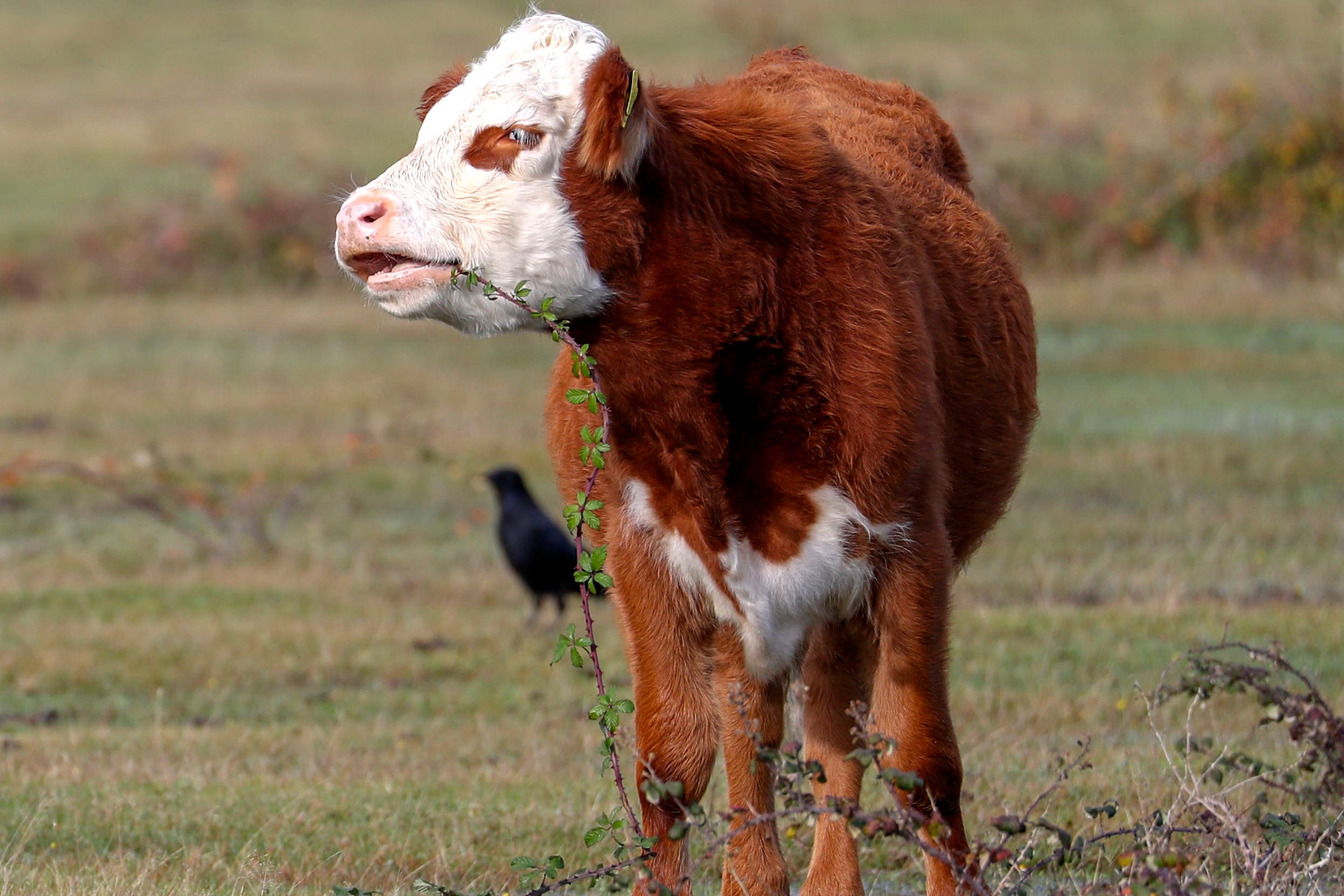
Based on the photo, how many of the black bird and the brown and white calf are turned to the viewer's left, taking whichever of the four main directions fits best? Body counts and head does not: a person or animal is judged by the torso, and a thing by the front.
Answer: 1

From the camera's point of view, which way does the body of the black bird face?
to the viewer's left

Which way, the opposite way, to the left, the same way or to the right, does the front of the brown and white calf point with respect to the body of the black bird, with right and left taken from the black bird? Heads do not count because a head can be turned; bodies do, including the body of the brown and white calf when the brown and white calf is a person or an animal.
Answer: to the left

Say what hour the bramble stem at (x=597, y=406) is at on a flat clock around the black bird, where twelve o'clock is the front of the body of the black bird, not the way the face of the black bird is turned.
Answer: The bramble stem is roughly at 9 o'clock from the black bird.

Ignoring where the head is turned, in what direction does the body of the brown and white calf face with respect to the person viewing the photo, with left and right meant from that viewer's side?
facing the viewer

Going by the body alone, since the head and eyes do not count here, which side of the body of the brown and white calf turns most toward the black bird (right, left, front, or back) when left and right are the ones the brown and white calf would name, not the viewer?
back

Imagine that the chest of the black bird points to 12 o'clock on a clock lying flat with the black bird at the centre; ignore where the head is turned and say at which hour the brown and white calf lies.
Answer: The brown and white calf is roughly at 9 o'clock from the black bird.
